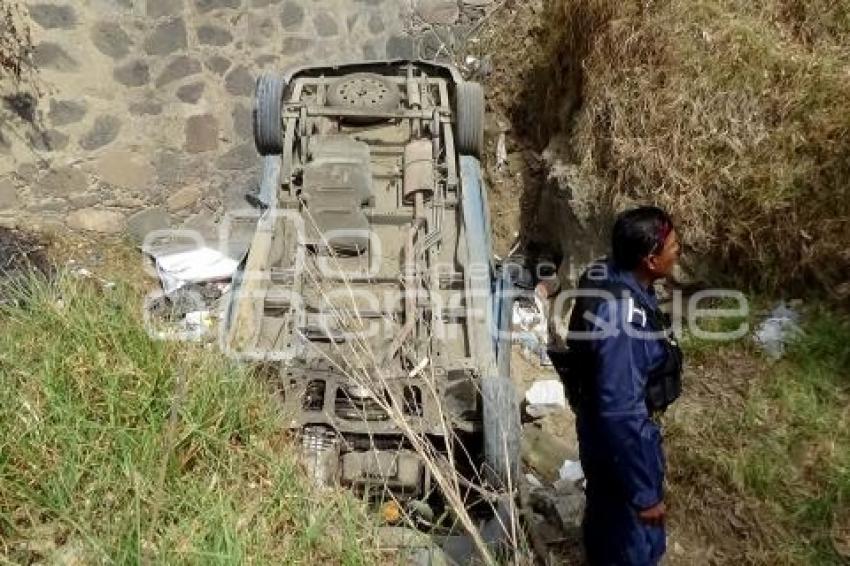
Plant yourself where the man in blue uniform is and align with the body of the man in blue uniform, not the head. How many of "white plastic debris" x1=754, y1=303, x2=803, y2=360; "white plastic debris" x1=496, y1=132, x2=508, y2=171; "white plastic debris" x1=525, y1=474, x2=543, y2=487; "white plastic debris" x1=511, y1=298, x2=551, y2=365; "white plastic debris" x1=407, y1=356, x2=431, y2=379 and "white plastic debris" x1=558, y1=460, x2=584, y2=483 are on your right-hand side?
0

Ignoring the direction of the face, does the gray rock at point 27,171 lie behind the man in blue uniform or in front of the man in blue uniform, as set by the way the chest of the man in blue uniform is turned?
behind

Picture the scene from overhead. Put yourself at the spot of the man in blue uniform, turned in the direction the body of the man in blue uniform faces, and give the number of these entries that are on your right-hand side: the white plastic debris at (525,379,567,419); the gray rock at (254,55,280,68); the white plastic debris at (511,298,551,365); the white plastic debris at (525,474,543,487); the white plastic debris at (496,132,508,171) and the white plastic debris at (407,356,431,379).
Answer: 0

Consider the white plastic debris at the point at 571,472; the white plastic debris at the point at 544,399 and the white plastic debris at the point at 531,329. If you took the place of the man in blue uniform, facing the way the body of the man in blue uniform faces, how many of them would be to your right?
0

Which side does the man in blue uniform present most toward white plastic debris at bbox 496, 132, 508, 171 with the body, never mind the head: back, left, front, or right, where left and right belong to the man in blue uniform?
left

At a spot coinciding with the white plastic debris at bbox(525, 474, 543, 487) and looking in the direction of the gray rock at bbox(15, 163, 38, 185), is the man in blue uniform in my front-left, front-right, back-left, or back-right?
back-left

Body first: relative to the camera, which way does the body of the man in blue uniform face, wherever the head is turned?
to the viewer's right

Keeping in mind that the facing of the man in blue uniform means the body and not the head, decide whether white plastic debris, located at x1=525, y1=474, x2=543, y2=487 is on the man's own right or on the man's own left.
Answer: on the man's own left

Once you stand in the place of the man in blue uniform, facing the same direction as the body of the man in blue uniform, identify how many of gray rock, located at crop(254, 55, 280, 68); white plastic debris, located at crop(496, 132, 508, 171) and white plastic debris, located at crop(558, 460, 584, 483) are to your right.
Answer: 0

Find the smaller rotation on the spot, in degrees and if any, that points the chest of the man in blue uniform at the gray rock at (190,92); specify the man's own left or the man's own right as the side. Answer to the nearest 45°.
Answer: approximately 135° to the man's own left

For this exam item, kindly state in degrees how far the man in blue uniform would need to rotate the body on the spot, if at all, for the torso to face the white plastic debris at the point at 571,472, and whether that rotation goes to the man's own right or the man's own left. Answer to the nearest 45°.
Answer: approximately 90° to the man's own left

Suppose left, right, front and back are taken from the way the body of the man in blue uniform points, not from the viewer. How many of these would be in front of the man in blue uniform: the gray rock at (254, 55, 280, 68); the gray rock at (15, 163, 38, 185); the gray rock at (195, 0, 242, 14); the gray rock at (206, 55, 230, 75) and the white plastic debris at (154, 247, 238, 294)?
0

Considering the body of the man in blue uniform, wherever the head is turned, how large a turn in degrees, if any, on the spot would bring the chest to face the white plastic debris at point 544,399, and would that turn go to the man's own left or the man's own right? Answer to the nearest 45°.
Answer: approximately 90° to the man's own left

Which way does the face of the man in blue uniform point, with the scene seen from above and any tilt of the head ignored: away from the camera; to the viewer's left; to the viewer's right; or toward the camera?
to the viewer's right

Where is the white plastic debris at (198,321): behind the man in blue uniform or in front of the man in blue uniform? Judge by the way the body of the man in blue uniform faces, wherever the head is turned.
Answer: behind

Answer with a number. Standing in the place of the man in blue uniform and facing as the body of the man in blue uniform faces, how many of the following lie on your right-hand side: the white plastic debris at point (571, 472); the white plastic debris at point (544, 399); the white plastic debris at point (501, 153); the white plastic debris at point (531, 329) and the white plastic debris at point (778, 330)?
0

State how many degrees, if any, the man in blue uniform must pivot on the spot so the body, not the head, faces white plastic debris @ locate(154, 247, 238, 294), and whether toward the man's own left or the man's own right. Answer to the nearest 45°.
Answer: approximately 135° to the man's own left
